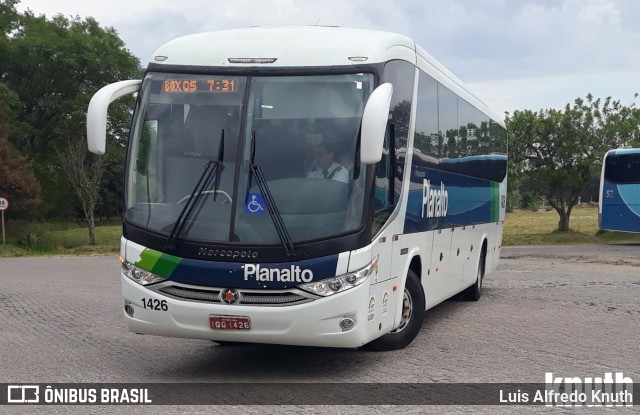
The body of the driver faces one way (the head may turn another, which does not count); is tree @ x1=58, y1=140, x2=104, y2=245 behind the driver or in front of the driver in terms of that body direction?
behind

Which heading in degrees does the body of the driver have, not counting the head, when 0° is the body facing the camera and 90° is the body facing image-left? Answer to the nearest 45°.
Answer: approximately 0°

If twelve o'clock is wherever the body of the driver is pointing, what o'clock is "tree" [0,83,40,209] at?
The tree is roughly at 5 o'clock from the driver.

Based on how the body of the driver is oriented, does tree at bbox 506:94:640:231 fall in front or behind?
behind
